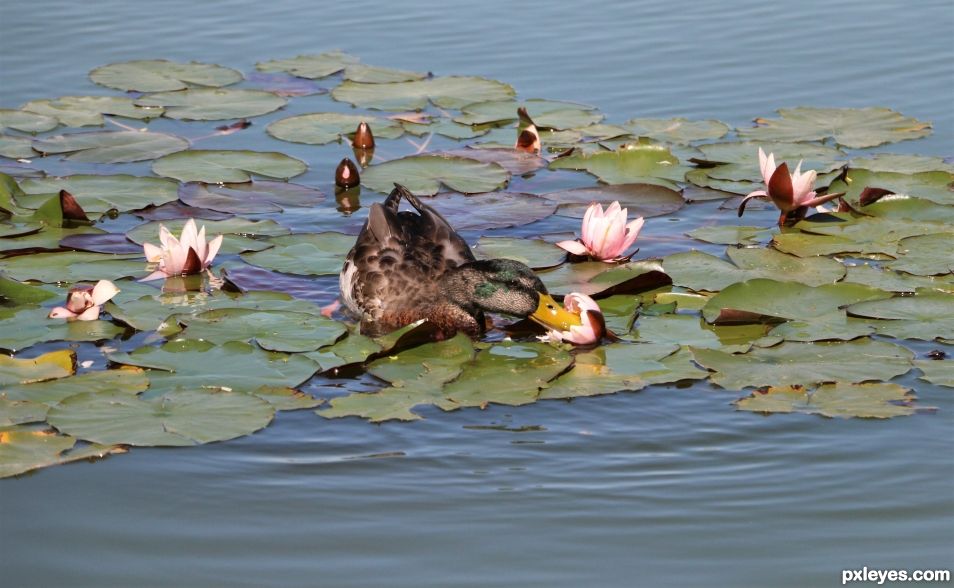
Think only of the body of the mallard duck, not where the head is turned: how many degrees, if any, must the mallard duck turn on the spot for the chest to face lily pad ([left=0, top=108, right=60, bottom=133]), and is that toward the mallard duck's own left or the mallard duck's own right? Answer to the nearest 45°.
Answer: approximately 180°

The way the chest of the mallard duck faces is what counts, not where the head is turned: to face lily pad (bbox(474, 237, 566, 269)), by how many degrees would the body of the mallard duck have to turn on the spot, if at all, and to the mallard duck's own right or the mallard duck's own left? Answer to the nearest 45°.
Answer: approximately 90° to the mallard duck's own left

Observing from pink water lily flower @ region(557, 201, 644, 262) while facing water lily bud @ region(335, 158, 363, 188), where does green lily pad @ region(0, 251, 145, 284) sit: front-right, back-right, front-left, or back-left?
front-left

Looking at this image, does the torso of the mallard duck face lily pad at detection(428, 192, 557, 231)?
no

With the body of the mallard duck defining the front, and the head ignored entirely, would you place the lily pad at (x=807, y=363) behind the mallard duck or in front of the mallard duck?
in front

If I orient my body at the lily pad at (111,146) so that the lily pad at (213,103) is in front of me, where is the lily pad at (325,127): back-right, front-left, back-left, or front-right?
front-right

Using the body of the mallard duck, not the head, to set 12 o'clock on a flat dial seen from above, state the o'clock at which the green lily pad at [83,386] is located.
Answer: The green lily pad is roughly at 3 o'clock from the mallard duck.

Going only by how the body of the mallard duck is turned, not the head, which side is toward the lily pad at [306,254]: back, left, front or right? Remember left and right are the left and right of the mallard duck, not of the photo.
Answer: back

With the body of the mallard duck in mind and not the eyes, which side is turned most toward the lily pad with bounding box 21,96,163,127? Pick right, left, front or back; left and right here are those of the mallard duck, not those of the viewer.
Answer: back

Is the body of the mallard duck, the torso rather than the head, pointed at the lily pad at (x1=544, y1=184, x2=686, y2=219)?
no

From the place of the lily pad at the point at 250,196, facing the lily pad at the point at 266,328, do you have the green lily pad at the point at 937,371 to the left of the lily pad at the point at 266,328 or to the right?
left

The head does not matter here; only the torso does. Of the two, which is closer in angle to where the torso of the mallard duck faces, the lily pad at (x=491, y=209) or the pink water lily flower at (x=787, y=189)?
the pink water lily flower

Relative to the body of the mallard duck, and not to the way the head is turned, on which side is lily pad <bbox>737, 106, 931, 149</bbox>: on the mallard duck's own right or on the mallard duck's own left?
on the mallard duck's own left

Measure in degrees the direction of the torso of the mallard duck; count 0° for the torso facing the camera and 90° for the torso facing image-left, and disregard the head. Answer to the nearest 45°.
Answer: approximately 315°

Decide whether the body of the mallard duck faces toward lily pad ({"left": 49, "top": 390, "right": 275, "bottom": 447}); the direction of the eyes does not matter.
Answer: no

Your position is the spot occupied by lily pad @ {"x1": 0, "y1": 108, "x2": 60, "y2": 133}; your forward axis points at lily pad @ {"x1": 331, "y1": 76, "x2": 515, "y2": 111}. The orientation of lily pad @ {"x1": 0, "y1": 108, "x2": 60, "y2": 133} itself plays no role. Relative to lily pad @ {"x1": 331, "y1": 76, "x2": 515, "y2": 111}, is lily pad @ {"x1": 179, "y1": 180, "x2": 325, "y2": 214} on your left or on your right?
right

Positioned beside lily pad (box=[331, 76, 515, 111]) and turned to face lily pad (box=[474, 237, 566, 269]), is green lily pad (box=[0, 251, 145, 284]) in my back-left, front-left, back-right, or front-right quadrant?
front-right

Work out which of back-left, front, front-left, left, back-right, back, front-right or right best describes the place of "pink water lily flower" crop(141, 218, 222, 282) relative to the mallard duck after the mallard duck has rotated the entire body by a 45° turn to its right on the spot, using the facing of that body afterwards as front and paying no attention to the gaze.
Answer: right

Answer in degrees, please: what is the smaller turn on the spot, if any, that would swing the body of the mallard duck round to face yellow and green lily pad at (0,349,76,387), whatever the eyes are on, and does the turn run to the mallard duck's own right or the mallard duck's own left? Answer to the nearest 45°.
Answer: approximately 90° to the mallard duck's own right

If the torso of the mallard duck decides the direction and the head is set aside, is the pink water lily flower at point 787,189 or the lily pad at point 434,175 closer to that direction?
the pink water lily flower

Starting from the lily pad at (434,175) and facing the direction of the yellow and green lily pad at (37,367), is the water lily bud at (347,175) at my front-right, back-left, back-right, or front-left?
front-right

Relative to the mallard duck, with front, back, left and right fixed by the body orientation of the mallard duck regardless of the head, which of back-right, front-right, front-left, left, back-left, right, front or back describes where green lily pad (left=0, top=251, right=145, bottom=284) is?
back-right

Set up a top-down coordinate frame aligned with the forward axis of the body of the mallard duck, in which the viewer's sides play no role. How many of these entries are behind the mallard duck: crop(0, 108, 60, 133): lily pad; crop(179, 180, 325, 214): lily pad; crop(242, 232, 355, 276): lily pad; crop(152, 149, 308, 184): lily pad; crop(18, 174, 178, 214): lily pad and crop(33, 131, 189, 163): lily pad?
6

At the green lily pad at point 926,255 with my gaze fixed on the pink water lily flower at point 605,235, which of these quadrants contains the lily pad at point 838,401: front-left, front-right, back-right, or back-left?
front-left
